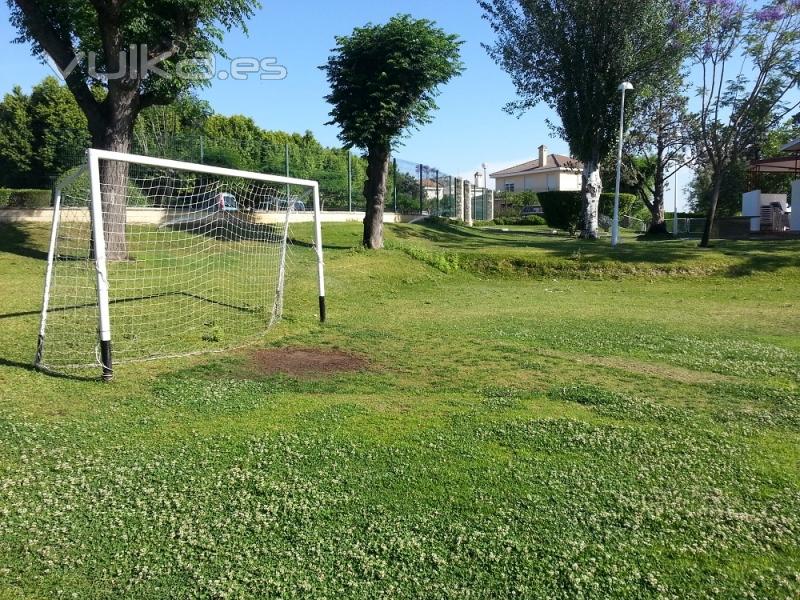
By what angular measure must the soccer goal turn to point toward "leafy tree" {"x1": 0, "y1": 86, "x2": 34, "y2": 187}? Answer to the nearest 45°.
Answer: approximately 135° to its left

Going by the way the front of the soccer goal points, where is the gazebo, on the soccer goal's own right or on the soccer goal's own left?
on the soccer goal's own left

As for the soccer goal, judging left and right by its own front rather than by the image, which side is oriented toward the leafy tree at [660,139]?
left

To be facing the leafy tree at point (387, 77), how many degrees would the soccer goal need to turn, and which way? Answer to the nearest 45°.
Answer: approximately 90° to its left

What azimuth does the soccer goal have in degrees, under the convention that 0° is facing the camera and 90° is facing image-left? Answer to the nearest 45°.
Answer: approximately 315°

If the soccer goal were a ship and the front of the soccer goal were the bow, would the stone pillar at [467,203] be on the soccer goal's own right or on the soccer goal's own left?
on the soccer goal's own left

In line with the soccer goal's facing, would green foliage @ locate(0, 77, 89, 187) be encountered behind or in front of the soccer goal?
behind

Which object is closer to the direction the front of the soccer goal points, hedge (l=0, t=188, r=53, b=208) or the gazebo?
the gazebo

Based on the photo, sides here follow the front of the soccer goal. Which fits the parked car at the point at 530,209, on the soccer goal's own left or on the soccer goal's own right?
on the soccer goal's own left

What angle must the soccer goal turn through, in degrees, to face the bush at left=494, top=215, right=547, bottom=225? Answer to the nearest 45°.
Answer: approximately 90° to its left

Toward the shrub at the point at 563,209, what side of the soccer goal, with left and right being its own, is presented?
left
